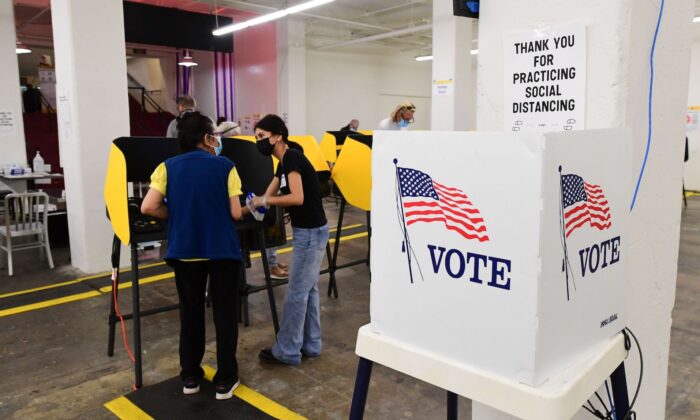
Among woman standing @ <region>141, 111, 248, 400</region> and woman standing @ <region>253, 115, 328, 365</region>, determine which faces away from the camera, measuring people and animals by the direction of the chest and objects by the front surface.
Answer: woman standing @ <region>141, 111, 248, 400</region>

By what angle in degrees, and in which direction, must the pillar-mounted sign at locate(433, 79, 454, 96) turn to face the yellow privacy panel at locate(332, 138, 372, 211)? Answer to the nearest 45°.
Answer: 0° — it already faces it

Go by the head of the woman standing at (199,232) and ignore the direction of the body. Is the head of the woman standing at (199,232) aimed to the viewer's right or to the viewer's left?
to the viewer's right

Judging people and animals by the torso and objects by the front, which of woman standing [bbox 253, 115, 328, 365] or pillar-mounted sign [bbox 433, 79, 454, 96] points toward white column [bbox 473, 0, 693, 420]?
the pillar-mounted sign

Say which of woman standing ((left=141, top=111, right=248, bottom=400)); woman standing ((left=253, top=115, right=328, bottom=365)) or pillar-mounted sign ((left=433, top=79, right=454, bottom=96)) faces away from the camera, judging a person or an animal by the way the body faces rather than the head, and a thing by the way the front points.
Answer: woman standing ((left=141, top=111, right=248, bottom=400))

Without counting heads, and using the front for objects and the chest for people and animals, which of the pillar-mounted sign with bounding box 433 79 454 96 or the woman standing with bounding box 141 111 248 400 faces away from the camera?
the woman standing

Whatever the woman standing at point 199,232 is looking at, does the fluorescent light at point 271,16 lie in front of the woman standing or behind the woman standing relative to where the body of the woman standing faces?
in front

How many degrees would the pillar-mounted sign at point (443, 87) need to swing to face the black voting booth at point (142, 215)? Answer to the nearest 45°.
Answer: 0° — it already faces it

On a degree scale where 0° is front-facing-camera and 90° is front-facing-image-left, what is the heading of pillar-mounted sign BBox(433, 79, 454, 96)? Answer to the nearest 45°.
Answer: approximately 0°

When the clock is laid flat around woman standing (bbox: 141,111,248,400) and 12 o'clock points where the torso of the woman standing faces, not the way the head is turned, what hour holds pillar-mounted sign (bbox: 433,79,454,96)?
The pillar-mounted sign is roughly at 1 o'clock from the woman standing.

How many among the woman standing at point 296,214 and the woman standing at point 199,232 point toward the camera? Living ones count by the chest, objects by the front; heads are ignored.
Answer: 0

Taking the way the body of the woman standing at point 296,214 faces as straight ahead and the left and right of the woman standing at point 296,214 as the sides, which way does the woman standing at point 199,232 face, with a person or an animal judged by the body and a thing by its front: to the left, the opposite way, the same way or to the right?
to the right

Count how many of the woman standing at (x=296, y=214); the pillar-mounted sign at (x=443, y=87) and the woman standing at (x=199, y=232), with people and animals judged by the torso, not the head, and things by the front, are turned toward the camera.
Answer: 1

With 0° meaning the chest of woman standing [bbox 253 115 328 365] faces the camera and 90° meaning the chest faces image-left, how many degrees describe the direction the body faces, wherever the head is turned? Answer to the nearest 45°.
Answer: approximately 90°

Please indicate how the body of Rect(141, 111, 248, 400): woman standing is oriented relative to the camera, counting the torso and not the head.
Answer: away from the camera

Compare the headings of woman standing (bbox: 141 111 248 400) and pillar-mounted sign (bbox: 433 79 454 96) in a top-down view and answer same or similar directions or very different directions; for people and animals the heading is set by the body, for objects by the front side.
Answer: very different directions

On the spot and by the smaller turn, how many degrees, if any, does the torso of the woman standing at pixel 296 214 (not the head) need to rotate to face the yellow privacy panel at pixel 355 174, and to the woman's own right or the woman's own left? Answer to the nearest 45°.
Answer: approximately 90° to the woman's own right
